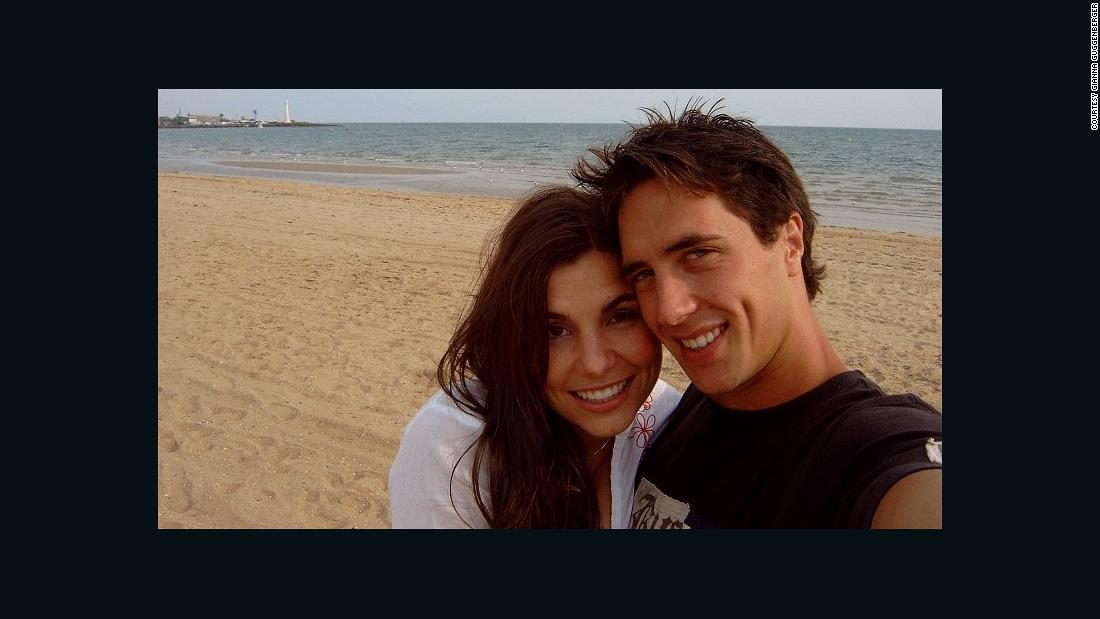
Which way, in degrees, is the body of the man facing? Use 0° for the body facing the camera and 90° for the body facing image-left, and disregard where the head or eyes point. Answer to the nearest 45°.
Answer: approximately 45°

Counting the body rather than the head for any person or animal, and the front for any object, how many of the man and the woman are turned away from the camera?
0

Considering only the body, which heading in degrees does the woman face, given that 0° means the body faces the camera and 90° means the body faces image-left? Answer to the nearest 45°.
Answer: approximately 315°
